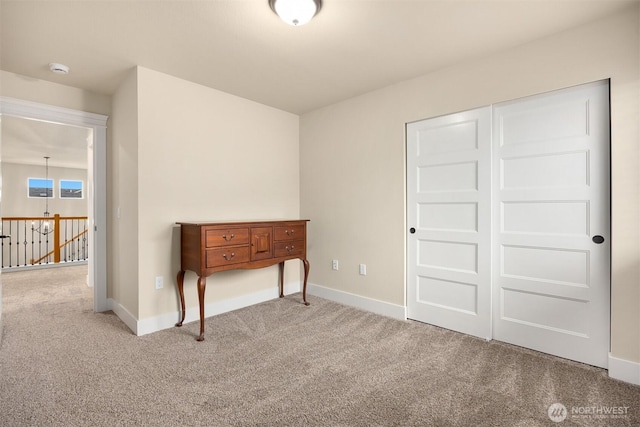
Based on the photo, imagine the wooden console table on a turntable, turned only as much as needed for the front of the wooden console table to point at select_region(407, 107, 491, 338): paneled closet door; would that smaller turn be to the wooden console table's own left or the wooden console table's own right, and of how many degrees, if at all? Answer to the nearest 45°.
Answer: approximately 45° to the wooden console table's own left

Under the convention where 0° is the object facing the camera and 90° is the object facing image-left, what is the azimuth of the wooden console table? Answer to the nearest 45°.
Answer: approximately 315°

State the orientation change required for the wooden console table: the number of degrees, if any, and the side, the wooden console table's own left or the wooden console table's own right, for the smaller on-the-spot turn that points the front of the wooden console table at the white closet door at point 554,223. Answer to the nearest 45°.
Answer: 0° — it already faces it

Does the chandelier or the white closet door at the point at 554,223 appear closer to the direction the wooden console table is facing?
the white closet door
